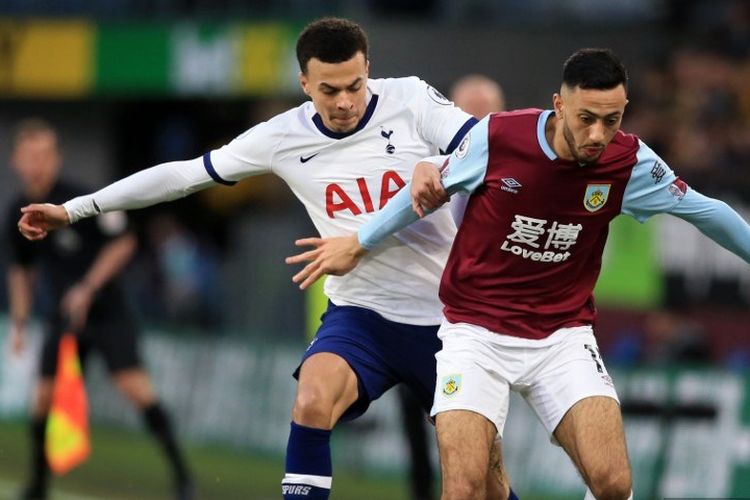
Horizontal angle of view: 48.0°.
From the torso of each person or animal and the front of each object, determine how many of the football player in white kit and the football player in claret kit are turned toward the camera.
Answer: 2

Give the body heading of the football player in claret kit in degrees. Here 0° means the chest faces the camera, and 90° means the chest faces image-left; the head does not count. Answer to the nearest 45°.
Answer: approximately 0°

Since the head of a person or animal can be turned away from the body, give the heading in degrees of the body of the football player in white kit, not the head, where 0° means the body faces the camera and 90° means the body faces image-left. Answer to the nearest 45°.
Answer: approximately 0°

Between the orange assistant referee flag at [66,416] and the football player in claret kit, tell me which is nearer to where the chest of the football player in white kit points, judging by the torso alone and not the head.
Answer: the football player in claret kit

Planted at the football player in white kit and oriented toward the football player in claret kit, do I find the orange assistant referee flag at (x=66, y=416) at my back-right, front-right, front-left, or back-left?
back-left

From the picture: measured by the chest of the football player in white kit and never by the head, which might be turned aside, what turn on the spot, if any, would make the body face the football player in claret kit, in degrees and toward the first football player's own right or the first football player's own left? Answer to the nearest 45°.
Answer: approximately 45° to the first football player's own left
